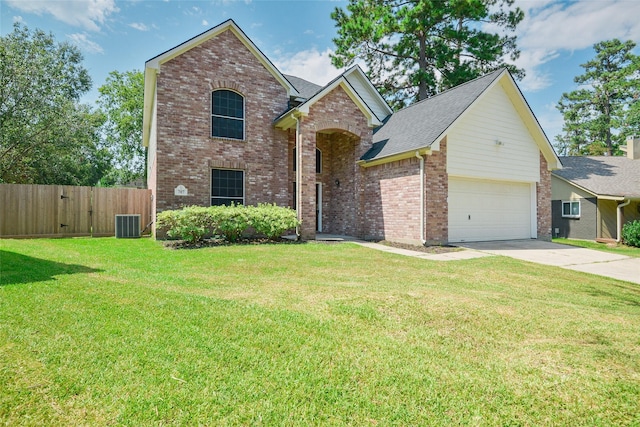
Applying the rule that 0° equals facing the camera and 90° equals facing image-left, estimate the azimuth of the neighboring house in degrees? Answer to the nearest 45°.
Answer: approximately 315°

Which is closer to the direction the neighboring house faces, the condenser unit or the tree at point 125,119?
the condenser unit

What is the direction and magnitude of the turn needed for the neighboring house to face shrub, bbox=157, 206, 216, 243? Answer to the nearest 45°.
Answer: approximately 90° to its right

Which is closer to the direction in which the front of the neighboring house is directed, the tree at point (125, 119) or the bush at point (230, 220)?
the bush

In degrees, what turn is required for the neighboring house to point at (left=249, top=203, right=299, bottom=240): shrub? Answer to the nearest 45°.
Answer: approximately 90° to its right

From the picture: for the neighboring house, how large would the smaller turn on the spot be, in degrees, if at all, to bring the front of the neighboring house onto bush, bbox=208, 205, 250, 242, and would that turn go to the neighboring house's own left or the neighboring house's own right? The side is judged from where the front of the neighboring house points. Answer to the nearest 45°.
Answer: approximately 90° to the neighboring house's own right

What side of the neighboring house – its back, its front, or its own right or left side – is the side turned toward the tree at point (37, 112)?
right

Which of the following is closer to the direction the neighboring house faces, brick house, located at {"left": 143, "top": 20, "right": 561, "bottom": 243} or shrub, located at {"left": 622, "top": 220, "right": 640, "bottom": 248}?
the shrub

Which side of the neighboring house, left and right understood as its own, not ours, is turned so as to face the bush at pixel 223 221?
right

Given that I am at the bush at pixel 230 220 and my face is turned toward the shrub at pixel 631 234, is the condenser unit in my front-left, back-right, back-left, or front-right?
back-left

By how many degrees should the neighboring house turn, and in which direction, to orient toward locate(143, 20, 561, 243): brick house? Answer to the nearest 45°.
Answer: approximately 90° to its right
